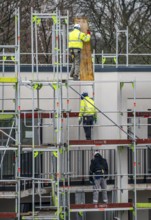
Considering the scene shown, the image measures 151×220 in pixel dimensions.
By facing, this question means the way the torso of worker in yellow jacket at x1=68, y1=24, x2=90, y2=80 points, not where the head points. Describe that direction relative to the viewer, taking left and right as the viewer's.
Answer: facing away from the viewer and to the right of the viewer

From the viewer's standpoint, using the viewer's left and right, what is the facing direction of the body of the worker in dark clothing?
facing away from the viewer

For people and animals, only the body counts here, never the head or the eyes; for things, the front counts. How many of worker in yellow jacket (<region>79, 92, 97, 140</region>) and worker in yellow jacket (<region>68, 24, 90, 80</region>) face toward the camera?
0

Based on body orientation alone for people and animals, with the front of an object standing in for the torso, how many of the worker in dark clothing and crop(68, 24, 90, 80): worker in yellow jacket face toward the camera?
0
